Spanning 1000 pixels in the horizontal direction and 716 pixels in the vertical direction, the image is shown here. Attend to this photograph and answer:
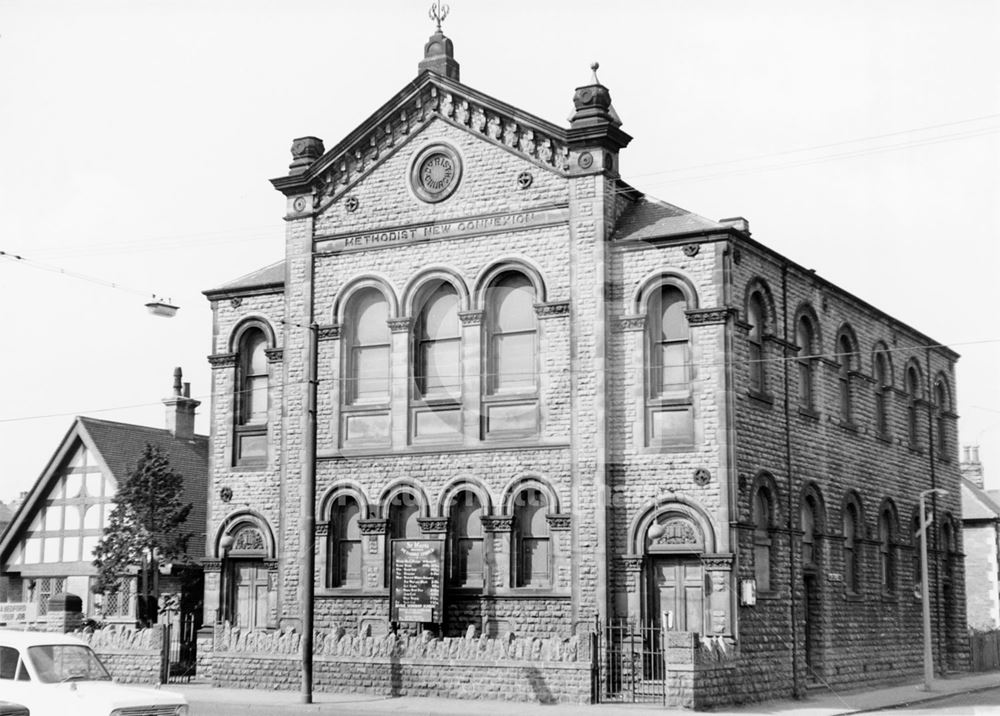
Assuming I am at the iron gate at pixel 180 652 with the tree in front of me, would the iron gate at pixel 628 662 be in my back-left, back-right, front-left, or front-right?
back-right

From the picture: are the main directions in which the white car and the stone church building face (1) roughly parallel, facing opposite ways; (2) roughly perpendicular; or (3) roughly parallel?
roughly perpendicular

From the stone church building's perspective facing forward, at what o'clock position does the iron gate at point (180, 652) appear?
The iron gate is roughly at 2 o'clock from the stone church building.

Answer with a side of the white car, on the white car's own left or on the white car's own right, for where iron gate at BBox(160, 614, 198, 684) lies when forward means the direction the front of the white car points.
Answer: on the white car's own left

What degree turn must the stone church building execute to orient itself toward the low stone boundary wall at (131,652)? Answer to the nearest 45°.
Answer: approximately 45° to its right

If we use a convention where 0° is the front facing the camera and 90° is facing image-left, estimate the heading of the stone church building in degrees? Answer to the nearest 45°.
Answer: approximately 45°

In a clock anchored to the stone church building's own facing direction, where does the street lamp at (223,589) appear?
The street lamp is roughly at 2 o'clock from the stone church building.
